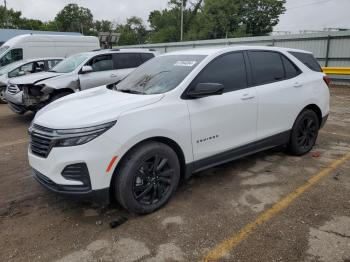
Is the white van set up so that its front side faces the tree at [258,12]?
no

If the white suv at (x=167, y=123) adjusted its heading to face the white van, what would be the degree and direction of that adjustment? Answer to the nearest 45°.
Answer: approximately 90° to its right

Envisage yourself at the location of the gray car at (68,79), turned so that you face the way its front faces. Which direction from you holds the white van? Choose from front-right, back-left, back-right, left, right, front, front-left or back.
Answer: back-right

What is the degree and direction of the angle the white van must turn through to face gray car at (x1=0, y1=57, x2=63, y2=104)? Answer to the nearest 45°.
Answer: approximately 90° to its left

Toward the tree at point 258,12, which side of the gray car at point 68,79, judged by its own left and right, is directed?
back

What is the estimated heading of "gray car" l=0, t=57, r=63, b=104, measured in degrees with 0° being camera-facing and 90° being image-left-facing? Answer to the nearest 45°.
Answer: approximately 45°

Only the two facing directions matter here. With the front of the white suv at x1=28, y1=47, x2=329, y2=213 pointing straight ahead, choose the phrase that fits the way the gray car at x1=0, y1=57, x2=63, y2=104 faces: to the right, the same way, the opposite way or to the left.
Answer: the same way

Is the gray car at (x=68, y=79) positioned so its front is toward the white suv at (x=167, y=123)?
no

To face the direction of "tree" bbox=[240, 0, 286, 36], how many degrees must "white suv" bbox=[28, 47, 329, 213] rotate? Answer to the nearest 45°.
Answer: approximately 135° to its right

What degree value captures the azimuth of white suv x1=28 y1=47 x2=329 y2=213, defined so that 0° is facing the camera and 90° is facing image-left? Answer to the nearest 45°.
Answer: approximately 45°

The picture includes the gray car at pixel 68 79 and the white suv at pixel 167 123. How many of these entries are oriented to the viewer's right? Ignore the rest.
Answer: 0

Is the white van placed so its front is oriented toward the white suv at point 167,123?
no

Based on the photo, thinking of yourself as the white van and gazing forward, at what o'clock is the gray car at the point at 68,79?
The gray car is roughly at 9 o'clock from the white van.

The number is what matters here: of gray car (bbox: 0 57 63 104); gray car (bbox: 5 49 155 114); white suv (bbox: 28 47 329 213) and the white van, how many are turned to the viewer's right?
0

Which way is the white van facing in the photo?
to the viewer's left

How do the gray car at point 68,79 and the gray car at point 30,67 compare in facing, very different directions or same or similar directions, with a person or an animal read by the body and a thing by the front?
same or similar directions

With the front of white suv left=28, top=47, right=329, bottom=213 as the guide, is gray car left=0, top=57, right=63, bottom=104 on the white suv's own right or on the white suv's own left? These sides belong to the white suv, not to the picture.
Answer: on the white suv's own right

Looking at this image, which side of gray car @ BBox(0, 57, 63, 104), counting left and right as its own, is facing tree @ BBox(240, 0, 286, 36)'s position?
back
